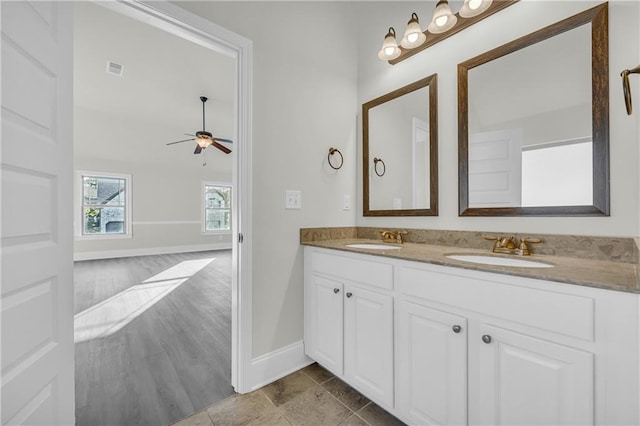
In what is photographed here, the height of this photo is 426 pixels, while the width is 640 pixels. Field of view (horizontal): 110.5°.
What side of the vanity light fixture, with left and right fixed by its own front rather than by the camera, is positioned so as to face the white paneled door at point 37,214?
front

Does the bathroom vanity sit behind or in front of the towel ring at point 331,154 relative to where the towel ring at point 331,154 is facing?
in front

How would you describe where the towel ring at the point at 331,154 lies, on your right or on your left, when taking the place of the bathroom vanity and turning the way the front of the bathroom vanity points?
on your right

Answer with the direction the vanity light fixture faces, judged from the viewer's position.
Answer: facing the viewer and to the left of the viewer

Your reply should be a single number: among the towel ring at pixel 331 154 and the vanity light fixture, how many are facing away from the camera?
0

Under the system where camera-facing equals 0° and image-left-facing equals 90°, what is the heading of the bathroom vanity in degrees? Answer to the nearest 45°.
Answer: approximately 45°

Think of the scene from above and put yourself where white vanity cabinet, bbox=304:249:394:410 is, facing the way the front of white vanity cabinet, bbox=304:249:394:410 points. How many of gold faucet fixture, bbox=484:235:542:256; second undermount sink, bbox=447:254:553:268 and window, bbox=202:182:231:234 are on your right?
1

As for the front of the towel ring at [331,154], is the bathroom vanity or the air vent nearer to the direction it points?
the bathroom vanity
